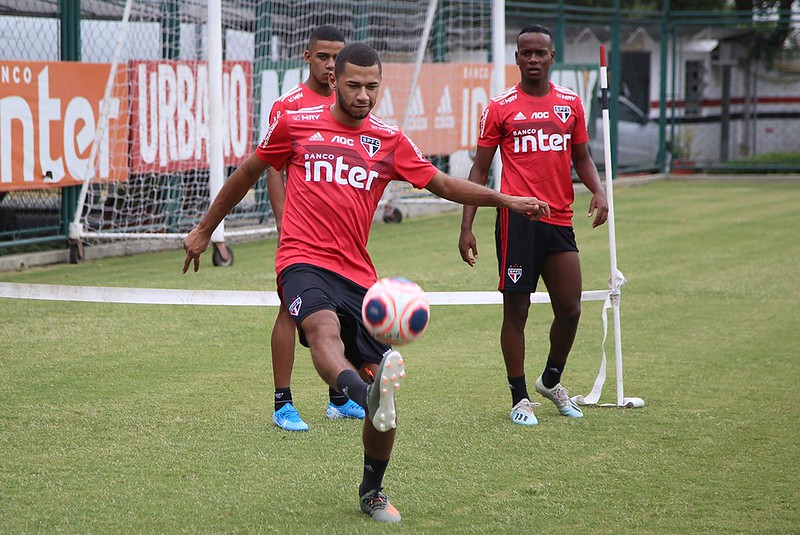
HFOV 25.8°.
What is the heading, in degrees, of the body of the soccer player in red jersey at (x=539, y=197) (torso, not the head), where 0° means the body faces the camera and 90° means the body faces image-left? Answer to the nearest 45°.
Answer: approximately 0°

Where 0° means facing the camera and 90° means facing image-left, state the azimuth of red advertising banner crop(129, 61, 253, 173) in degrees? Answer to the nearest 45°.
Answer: approximately 315°

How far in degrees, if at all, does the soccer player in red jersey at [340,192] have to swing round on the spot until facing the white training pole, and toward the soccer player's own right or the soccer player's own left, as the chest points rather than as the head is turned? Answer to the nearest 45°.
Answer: approximately 135° to the soccer player's own left

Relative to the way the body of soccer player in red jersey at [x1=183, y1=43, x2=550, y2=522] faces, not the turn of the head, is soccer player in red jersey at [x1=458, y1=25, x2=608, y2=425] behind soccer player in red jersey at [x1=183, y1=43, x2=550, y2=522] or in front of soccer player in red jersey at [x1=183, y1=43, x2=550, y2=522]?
behind

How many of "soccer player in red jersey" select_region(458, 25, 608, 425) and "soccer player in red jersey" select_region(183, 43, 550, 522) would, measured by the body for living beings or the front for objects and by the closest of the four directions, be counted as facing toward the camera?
2

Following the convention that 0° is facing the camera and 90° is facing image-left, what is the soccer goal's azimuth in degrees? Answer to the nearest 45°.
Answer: approximately 315°

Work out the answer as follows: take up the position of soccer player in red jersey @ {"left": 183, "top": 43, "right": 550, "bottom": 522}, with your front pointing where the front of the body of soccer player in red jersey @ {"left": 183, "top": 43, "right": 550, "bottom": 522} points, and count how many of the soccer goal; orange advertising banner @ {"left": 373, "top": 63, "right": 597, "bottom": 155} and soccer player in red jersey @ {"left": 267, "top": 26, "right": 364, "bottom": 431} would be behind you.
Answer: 3

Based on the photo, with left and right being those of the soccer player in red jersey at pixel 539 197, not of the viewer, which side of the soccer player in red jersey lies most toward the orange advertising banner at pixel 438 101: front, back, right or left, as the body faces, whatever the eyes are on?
back

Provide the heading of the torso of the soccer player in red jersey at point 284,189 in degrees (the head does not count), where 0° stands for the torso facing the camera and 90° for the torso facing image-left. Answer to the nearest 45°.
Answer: approximately 315°

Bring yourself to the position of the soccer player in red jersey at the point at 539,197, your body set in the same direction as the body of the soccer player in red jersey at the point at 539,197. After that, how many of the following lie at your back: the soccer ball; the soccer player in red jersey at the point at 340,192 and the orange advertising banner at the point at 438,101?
1
